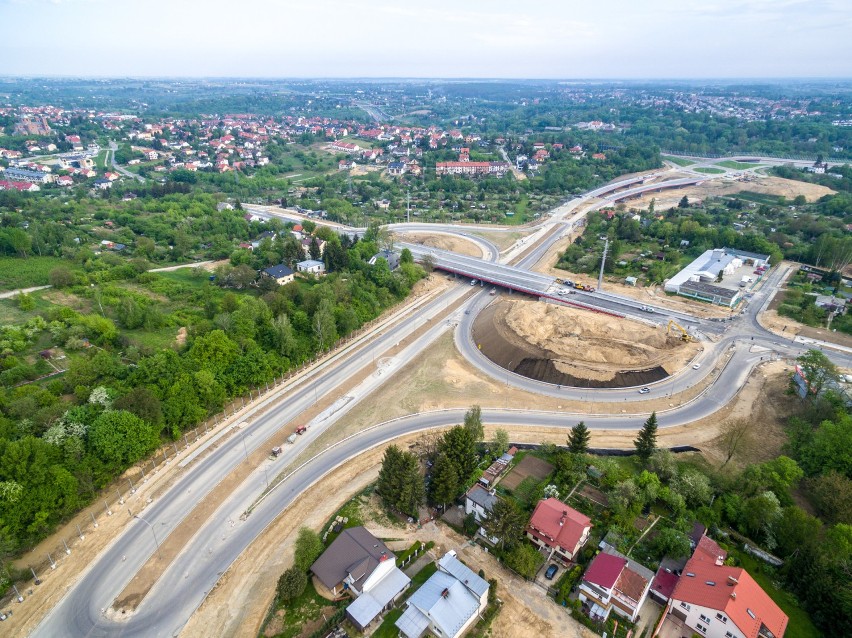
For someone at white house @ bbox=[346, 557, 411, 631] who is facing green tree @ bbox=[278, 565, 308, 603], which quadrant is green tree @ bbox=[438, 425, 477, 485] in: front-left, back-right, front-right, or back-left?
back-right

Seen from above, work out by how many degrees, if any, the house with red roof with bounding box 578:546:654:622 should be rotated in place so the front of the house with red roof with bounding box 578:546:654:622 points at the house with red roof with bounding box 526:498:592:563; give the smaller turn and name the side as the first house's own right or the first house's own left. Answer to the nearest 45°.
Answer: approximately 90° to the first house's own right

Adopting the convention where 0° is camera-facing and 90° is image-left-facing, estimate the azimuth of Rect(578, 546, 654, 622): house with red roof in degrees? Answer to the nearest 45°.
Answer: approximately 45°

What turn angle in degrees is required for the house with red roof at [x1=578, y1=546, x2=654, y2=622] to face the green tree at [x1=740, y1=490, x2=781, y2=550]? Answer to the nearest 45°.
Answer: approximately 180°

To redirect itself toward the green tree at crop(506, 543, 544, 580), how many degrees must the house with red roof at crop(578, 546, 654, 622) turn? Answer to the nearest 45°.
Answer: approximately 45° to its right

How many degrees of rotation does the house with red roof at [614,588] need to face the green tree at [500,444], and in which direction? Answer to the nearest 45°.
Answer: approximately 90° to its right

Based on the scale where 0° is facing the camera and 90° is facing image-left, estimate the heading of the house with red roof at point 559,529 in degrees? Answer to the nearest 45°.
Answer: approximately 45°

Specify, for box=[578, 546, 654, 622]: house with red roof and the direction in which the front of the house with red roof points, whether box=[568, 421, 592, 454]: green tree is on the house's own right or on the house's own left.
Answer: on the house's own right

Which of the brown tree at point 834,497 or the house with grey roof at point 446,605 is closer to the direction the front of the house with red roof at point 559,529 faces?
the house with grey roof
